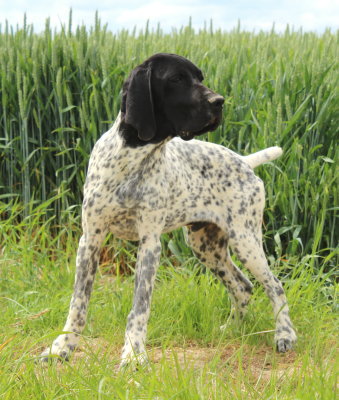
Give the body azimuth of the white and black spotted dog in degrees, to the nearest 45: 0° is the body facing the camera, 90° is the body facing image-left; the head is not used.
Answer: approximately 45°
